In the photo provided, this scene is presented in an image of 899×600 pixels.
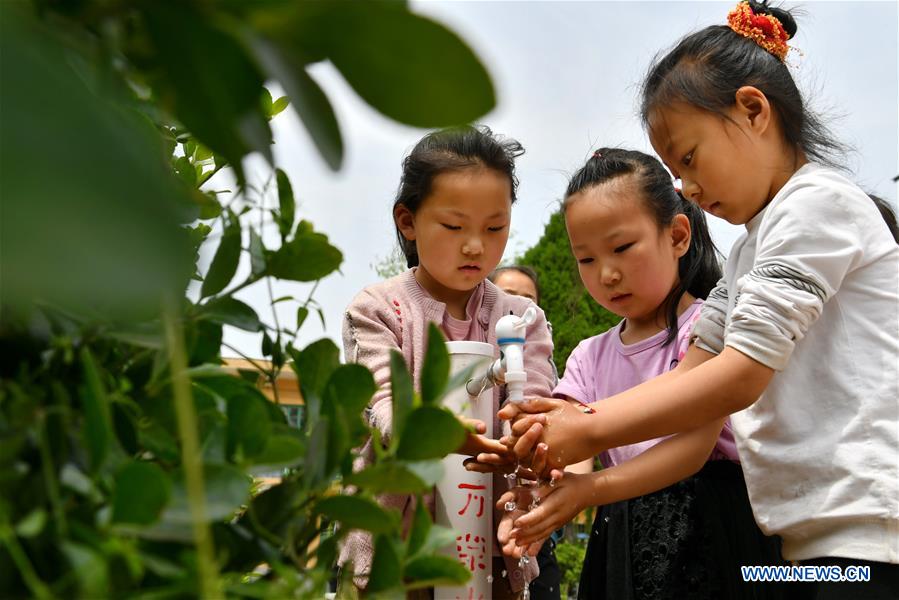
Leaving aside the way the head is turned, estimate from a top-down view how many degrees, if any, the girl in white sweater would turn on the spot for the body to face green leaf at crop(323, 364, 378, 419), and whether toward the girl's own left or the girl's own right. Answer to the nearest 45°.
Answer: approximately 90° to the girl's own left

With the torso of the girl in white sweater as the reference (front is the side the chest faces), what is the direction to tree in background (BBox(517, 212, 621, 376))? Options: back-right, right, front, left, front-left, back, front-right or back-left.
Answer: right

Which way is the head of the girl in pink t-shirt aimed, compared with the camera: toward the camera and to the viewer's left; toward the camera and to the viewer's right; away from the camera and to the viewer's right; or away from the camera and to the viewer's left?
toward the camera and to the viewer's left

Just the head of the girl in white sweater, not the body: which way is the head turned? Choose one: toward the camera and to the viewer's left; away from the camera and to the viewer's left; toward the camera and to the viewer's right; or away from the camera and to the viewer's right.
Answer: toward the camera and to the viewer's left

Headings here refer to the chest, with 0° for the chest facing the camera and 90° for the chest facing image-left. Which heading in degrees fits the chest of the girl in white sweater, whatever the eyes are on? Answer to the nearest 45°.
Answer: approximately 90°

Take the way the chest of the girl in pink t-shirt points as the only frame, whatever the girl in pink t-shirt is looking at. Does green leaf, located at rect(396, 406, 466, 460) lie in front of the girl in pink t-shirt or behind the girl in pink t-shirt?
in front

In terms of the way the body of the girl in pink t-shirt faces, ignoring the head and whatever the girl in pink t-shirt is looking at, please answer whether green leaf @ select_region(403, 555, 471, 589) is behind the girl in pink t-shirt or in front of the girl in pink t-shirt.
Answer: in front
